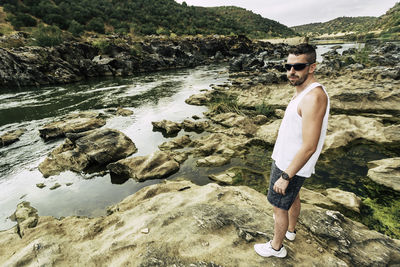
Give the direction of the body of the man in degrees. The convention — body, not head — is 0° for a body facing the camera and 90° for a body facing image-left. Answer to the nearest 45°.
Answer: approximately 90°

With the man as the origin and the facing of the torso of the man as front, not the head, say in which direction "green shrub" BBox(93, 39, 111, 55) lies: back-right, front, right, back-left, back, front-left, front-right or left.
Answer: front-right

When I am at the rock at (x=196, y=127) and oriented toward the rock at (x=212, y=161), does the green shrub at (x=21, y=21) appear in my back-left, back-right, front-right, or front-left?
back-right

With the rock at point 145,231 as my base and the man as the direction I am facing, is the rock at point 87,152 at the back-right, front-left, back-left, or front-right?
back-left

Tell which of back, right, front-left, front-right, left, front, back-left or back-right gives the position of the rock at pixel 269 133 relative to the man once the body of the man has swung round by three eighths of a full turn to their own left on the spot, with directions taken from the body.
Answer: back-left

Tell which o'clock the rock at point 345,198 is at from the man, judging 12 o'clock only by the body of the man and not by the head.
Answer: The rock is roughly at 4 o'clock from the man.

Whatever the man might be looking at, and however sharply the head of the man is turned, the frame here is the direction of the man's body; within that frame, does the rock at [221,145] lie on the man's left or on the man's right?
on the man's right

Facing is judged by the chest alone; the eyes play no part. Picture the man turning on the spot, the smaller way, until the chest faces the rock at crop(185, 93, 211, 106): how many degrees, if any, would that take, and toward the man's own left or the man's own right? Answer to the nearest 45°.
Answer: approximately 45° to the man's own right

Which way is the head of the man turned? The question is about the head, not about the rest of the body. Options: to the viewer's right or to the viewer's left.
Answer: to the viewer's left
